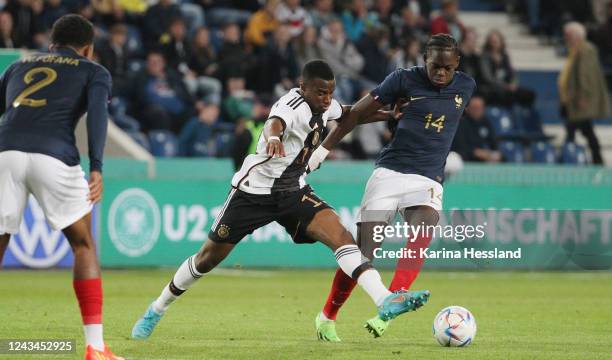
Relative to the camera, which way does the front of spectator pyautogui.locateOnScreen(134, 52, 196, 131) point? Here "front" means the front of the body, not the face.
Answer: toward the camera

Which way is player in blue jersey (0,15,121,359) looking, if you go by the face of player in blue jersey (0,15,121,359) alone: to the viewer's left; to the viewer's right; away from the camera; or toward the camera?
away from the camera

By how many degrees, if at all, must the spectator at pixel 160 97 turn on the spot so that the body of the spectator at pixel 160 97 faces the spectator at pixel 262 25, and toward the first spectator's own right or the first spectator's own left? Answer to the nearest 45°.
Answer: approximately 135° to the first spectator's own left

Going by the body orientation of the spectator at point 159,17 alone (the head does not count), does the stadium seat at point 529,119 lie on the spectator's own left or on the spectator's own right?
on the spectator's own left

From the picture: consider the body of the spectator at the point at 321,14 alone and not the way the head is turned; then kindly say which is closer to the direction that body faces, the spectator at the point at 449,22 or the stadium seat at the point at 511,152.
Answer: the stadium seat

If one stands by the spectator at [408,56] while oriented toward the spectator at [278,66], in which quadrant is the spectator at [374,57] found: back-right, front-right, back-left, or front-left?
front-right

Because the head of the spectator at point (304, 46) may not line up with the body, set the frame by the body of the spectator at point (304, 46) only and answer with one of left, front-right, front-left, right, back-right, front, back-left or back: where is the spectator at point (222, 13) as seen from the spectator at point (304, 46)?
back-right

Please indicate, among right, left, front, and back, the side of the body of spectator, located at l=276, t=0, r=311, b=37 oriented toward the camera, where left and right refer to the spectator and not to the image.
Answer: front

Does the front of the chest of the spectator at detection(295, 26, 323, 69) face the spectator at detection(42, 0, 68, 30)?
no

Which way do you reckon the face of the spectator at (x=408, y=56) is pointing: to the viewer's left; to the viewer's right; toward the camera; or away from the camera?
toward the camera

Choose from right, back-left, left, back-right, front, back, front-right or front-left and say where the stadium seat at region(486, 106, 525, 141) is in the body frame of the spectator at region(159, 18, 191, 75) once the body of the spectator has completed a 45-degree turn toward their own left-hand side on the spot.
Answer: front-left

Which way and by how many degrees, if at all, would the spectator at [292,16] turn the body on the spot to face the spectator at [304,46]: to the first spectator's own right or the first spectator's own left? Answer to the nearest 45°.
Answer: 0° — they already face them

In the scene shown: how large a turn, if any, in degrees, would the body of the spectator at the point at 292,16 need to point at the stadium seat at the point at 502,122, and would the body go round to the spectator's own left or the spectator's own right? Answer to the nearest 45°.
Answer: approximately 90° to the spectator's own left

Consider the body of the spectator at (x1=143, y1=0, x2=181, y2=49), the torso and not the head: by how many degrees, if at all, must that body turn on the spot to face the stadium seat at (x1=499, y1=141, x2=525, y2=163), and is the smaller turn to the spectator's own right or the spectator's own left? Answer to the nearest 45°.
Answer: approximately 90° to the spectator's own left

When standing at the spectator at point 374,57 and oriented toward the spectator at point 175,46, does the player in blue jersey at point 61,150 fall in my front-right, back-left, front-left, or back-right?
front-left

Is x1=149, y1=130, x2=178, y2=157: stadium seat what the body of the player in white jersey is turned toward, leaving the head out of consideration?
no

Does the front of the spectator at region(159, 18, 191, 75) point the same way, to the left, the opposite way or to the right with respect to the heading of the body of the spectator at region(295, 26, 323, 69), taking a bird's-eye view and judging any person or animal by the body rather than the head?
the same way

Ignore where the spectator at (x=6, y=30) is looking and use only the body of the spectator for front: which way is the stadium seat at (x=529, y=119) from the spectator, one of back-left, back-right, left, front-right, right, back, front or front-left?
left

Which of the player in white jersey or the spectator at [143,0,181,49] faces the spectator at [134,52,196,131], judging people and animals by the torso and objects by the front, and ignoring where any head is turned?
the spectator at [143,0,181,49]

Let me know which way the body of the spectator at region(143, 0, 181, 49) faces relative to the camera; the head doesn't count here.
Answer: toward the camera

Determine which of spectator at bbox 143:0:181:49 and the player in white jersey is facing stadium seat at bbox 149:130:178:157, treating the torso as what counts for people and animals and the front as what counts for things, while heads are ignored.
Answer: the spectator
